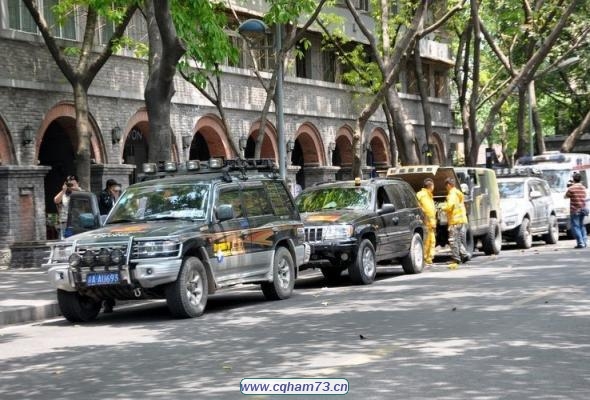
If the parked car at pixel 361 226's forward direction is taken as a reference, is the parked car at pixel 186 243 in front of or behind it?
in front

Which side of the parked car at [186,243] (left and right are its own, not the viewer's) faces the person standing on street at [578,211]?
back

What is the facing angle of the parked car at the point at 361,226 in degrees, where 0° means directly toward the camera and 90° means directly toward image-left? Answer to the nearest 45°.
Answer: approximately 45°

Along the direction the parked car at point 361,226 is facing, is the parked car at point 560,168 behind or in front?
behind

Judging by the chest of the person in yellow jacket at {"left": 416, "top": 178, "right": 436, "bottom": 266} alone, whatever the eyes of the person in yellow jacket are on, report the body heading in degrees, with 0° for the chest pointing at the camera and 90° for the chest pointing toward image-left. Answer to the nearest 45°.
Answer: approximately 270°

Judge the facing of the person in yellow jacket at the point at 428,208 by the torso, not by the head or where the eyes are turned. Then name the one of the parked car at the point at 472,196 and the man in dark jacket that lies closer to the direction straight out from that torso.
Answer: the parked car

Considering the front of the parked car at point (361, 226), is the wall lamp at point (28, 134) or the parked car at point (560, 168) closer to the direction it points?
the wall lamp

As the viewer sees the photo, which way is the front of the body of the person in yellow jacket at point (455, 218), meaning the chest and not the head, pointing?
to the viewer's left

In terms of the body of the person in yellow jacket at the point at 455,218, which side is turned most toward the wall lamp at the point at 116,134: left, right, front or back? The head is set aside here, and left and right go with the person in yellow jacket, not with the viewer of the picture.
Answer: front

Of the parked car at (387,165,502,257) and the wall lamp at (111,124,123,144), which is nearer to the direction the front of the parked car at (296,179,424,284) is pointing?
the wall lamp
